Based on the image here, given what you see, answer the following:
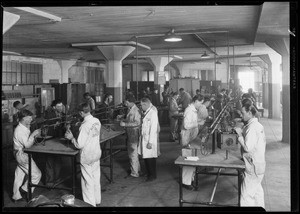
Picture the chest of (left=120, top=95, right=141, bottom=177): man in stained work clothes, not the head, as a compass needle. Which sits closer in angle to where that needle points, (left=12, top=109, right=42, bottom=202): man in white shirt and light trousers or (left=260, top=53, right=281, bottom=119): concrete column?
the man in white shirt and light trousers

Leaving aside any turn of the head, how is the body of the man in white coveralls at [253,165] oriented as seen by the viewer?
to the viewer's left

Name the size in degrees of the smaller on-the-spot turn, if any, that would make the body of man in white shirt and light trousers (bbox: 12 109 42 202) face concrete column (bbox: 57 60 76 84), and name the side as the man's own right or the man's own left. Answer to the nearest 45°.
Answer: approximately 90° to the man's own left

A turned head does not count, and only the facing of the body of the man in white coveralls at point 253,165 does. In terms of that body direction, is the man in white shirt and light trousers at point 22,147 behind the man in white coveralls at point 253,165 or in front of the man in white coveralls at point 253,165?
in front

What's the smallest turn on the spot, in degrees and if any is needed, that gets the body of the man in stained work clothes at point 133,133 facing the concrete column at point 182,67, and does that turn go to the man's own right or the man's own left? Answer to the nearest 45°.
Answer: approximately 90° to the man's own right

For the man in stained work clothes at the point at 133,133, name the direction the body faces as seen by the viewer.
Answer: to the viewer's left

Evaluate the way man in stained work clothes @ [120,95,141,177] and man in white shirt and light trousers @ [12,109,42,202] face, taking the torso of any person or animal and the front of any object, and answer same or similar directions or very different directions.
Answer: very different directions

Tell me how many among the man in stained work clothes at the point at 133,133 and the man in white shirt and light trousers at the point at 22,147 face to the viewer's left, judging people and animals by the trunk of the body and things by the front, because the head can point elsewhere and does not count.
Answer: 1

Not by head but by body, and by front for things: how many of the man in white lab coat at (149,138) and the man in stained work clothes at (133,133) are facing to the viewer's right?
0

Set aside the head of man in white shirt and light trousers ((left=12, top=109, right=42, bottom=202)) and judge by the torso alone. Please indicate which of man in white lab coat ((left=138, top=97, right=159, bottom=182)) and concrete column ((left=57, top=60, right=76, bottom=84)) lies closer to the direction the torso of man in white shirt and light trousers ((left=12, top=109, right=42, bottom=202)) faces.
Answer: the man in white lab coat

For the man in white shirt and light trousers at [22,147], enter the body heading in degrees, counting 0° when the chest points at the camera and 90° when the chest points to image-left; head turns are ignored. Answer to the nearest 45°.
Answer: approximately 270°

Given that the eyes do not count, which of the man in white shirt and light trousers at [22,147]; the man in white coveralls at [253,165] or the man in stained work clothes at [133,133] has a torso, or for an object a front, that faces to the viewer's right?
the man in white shirt and light trousers at [22,147]
